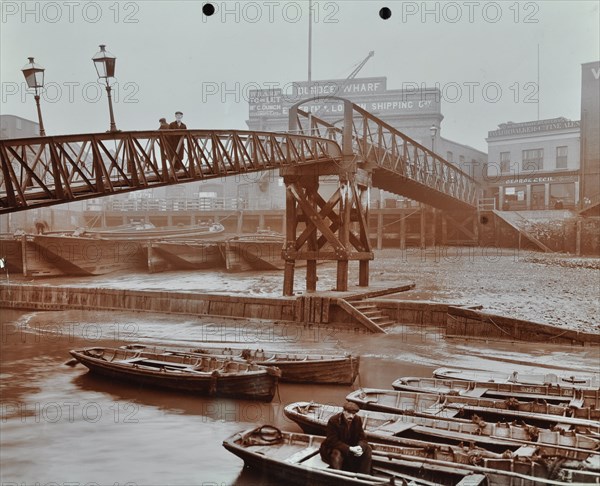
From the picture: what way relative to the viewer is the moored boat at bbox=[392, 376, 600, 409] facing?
to the viewer's left

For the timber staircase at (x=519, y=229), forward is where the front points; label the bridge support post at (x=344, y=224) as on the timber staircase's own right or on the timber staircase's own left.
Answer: on the timber staircase's own right

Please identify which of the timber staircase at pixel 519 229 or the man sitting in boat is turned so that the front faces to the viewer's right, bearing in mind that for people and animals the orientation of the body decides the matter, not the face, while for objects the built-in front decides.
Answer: the timber staircase

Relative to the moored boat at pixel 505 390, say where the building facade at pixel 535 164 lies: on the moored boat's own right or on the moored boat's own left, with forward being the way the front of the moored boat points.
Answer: on the moored boat's own right

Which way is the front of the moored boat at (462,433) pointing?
to the viewer's left

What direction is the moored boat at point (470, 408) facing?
to the viewer's left

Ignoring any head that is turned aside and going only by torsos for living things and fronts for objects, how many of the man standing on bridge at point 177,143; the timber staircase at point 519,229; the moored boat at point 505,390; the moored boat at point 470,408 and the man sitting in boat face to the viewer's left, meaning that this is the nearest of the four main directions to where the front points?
2

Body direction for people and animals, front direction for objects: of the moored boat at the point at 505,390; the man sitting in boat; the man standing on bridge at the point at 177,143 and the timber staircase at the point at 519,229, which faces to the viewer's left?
the moored boat

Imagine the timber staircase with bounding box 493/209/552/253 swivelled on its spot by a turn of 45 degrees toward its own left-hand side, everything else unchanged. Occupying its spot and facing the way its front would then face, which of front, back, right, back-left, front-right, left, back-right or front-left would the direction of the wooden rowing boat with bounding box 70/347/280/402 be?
back-right

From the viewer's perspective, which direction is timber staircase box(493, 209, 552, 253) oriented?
to the viewer's right

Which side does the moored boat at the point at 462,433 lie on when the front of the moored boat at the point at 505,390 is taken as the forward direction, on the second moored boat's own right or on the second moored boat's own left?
on the second moored boat's own left

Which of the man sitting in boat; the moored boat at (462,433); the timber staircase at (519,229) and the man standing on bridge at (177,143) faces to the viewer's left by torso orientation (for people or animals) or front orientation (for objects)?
the moored boat
